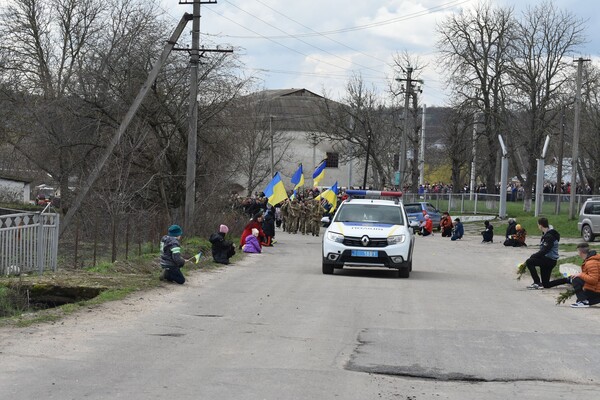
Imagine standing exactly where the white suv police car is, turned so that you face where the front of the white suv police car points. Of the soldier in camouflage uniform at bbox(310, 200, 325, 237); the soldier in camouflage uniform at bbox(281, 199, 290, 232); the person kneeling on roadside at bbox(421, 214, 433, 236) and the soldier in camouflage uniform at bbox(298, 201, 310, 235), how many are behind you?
4

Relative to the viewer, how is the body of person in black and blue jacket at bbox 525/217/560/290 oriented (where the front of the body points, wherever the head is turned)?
to the viewer's left

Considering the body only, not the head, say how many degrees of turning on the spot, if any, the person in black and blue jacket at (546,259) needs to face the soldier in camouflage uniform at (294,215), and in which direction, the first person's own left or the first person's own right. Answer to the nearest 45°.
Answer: approximately 45° to the first person's own right

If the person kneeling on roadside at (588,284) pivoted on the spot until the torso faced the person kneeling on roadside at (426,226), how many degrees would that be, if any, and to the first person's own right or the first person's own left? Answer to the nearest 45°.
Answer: approximately 90° to the first person's own right

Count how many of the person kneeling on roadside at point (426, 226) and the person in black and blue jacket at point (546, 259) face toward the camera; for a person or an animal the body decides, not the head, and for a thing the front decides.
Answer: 0

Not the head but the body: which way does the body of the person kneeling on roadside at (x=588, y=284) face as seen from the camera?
to the viewer's left

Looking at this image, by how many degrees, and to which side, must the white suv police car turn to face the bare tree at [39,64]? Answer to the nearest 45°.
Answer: approximately 135° to its right

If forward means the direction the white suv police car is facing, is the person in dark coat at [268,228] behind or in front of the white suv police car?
behind

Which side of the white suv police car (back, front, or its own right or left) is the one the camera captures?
front

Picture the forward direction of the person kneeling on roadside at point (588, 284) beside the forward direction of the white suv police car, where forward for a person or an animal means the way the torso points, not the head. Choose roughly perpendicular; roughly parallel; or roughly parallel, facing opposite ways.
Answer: roughly perpendicular

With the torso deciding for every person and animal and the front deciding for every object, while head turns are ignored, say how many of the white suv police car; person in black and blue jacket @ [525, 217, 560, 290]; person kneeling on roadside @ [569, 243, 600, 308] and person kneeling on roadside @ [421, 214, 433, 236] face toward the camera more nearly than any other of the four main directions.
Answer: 1

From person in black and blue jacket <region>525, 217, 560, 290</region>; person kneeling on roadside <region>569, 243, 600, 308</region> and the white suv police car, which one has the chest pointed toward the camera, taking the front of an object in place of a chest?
the white suv police car

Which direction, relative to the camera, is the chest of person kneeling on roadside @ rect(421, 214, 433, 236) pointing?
to the viewer's left

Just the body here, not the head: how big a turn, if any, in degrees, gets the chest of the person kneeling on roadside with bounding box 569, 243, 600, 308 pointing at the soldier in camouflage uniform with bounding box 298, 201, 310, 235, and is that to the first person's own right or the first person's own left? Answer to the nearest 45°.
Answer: approximately 45° to the first person's own right

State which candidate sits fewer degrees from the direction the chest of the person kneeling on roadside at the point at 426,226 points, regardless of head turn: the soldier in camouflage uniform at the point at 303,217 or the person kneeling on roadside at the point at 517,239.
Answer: the soldier in camouflage uniform
